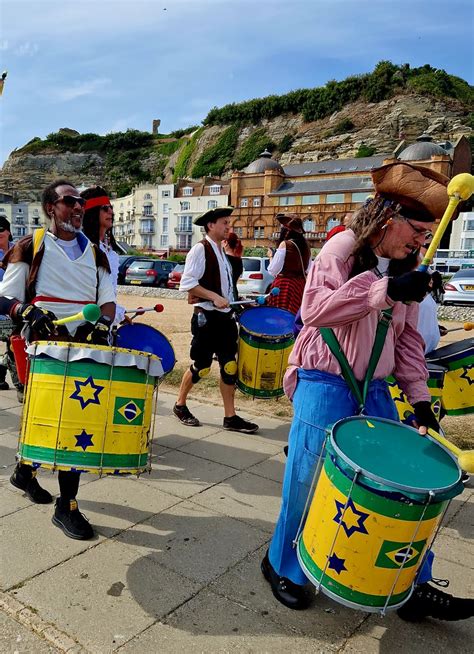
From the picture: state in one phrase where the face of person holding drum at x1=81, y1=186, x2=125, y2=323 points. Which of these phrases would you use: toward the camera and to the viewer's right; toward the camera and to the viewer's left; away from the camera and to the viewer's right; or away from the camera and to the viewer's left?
toward the camera and to the viewer's right

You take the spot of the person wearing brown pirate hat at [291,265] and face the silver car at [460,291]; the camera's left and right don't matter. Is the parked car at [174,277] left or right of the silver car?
left

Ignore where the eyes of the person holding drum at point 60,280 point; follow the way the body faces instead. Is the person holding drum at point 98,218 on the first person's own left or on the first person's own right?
on the first person's own left

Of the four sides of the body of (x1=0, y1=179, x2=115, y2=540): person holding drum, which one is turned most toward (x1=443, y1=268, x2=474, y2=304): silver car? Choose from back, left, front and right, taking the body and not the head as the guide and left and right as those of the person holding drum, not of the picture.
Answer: left

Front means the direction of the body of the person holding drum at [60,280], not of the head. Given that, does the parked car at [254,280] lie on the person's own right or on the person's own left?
on the person's own left

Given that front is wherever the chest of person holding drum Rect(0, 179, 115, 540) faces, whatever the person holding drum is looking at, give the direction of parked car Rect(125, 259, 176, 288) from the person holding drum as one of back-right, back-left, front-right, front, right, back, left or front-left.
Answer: back-left

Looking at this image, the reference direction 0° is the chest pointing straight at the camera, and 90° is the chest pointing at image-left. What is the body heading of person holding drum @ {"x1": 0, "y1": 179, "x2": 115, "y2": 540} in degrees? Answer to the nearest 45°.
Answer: approximately 315°

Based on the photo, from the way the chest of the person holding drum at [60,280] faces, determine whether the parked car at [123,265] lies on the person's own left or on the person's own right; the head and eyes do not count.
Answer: on the person's own left
